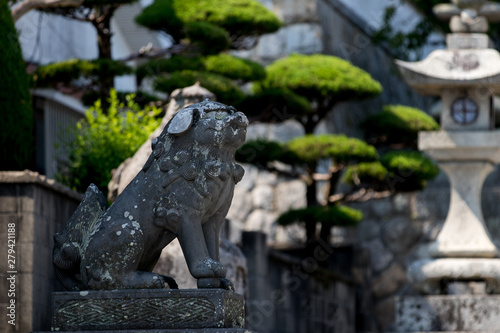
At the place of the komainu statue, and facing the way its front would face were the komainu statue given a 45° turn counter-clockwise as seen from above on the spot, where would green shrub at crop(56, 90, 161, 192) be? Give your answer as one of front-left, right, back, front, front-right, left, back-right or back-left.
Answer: front-left

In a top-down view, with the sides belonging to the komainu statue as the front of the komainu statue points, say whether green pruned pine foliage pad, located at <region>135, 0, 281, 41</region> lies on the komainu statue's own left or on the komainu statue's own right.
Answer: on the komainu statue's own left

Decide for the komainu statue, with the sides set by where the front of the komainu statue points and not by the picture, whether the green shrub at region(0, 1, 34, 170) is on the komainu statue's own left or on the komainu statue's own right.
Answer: on the komainu statue's own left

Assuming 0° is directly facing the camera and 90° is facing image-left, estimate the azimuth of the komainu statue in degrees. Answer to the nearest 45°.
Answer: approximately 270°
